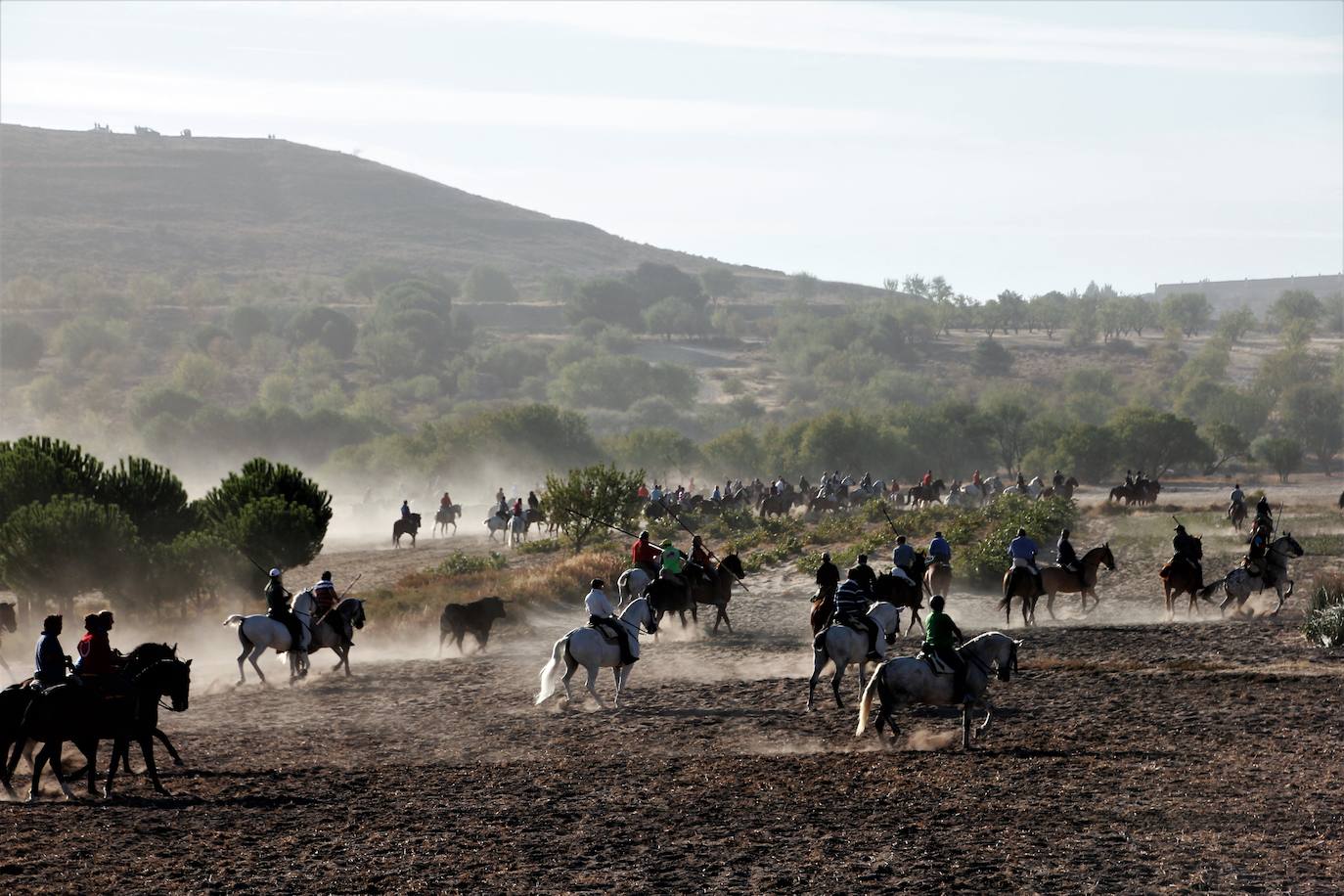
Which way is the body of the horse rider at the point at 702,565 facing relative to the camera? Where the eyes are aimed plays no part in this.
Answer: to the viewer's right

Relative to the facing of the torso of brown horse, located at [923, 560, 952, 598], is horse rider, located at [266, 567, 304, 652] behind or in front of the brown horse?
behind

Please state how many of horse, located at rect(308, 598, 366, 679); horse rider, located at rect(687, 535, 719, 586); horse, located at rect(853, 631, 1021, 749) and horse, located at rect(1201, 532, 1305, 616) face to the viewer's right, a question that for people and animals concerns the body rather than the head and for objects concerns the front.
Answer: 4

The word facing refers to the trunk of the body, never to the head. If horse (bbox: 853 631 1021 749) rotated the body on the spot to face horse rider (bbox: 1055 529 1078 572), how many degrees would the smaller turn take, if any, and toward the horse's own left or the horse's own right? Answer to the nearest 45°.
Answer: approximately 90° to the horse's own left

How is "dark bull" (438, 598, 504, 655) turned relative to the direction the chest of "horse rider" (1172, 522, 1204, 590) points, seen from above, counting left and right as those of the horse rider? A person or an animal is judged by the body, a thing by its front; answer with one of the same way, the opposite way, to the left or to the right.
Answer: the same way

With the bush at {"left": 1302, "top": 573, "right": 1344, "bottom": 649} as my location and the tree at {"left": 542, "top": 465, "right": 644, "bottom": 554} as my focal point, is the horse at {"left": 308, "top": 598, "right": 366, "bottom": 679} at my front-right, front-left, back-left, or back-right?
front-left

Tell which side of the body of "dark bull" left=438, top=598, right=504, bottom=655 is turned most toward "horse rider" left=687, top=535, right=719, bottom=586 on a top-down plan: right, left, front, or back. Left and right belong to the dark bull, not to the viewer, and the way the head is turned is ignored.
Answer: front

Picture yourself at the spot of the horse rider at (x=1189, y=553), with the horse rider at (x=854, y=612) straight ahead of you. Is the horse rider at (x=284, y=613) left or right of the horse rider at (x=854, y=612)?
right

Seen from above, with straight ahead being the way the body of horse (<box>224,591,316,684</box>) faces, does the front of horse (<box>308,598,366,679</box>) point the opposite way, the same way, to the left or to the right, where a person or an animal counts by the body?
the same way

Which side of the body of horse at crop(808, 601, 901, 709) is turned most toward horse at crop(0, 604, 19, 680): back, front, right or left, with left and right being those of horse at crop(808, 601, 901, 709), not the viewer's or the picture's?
left

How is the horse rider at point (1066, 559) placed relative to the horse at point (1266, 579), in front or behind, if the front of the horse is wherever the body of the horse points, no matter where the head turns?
behind

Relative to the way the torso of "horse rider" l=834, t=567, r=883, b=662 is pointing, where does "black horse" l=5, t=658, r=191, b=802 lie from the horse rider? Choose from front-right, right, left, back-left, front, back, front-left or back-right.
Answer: back

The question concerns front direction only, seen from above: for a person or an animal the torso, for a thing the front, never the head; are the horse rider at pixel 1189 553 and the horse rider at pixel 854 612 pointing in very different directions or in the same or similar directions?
same or similar directions

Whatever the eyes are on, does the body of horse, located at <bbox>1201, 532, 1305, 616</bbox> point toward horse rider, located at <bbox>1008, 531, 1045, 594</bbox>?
no

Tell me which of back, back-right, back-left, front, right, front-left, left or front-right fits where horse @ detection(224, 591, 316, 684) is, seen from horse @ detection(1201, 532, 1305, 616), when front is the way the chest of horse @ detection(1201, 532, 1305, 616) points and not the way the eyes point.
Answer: back-right

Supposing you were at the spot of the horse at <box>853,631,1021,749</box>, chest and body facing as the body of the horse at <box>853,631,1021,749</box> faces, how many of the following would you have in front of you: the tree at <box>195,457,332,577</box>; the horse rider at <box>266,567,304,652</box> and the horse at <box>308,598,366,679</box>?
0

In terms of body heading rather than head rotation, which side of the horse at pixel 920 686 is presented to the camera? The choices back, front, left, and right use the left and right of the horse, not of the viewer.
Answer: right

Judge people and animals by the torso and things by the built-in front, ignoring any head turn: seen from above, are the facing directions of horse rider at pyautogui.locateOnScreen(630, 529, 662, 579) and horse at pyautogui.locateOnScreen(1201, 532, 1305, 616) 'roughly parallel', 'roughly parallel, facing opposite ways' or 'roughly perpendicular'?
roughly parallel

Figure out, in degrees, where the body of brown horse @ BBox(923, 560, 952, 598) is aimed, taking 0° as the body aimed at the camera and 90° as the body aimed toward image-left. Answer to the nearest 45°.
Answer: approximately 225°

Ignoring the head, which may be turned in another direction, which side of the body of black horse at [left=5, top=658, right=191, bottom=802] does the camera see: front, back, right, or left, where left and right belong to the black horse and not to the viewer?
right

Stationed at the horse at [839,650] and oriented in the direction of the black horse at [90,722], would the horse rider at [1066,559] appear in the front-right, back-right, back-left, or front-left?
back-right

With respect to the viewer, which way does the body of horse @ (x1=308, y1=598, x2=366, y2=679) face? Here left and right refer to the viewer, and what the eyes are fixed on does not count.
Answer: facing to the right of the viewer
